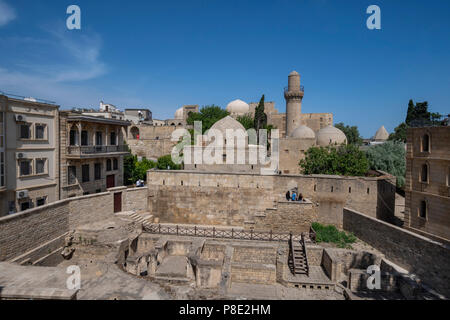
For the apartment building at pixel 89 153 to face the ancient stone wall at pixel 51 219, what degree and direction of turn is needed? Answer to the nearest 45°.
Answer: approximately 45° to its right

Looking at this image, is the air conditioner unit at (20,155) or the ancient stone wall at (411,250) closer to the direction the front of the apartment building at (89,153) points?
the ancient stone wall

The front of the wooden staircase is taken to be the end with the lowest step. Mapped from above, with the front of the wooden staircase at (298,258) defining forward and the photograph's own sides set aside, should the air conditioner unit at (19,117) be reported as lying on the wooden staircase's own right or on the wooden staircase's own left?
on the wooden staircase's own right

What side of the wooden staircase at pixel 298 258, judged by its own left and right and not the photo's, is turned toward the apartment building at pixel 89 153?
right

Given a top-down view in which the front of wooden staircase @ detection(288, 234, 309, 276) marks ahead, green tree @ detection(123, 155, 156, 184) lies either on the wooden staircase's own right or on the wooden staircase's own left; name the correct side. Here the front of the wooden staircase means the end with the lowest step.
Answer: on the wooden staircase's own right

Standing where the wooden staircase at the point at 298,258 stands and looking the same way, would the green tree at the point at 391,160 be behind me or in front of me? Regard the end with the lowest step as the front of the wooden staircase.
behind

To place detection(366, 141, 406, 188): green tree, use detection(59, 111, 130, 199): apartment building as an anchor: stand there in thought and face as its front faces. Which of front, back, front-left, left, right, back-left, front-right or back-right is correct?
front-left

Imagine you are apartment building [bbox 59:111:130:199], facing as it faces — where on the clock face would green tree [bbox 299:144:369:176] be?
The green tree is roughly at 11 o'clock from the apartment building.

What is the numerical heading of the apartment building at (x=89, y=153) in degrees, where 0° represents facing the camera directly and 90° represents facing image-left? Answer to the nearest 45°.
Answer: approximately 315°

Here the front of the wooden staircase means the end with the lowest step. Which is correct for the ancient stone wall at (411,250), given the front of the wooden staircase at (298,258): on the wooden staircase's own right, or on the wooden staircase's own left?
on the wooden staircase's own left

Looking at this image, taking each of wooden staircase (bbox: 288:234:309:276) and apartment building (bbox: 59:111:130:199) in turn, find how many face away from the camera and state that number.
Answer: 0

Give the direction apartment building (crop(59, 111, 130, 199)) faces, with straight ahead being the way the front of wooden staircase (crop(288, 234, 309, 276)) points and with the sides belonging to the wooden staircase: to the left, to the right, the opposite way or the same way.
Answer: to the left

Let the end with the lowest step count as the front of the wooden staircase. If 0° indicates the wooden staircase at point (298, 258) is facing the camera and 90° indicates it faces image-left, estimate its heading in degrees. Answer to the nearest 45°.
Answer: approximately 0°

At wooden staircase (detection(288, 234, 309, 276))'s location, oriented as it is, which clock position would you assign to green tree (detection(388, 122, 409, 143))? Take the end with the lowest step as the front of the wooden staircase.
The green tree is roughly at 7 o'clock from the wooden staircase.
